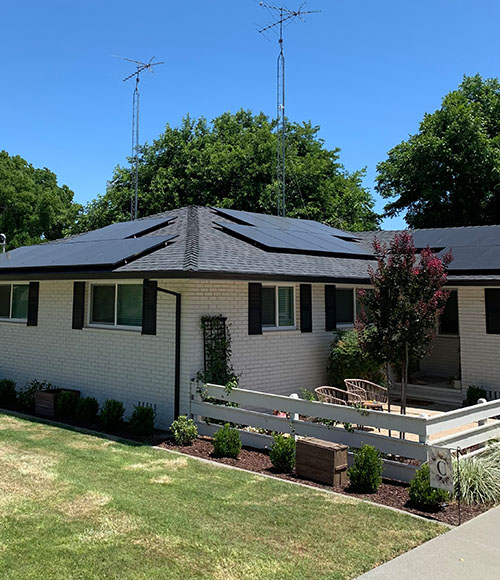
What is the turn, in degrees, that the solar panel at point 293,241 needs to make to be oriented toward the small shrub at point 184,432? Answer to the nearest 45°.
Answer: approximately 90° to its right

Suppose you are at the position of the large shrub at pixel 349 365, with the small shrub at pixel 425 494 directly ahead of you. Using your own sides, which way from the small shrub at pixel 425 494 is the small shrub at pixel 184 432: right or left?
right

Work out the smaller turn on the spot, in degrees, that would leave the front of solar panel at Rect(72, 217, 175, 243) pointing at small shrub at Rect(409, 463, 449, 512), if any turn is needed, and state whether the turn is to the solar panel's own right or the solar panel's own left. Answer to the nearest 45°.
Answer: approximately 45° to the solar panel's own left

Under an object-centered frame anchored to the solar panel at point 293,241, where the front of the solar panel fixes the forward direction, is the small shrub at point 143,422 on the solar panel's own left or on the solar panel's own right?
on the solar panel's own right

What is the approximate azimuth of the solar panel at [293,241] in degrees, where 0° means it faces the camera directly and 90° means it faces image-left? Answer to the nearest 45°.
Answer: approximately 315°

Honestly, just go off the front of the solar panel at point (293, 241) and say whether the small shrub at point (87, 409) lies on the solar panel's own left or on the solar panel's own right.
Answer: on the solar panel's own right

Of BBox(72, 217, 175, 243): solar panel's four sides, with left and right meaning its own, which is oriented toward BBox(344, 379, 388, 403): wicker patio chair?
left
